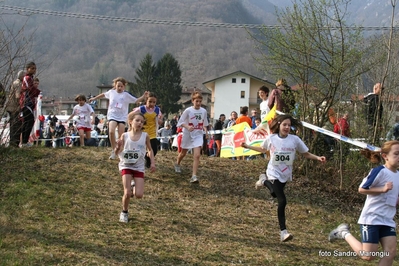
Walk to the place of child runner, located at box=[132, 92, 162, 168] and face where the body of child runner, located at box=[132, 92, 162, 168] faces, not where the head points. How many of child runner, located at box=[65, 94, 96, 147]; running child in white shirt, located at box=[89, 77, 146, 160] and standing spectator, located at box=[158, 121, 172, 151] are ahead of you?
0

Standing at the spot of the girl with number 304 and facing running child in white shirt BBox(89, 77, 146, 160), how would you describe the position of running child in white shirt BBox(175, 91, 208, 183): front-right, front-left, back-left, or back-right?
front-right

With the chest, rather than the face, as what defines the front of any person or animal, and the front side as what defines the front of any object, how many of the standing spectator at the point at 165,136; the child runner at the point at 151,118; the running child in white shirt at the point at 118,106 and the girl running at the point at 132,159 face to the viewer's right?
0

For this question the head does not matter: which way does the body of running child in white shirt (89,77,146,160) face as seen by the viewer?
toward the camera

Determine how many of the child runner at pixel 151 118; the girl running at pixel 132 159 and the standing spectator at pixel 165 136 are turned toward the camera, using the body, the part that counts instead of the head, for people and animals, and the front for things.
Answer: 3

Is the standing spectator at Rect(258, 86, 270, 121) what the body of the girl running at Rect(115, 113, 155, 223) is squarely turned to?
no

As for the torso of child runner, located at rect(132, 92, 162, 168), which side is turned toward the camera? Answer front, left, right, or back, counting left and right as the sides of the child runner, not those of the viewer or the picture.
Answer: front

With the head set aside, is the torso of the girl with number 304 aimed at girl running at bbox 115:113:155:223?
no

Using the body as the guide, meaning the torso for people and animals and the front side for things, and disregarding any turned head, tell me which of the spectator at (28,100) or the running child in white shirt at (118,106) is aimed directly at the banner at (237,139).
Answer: the spectator

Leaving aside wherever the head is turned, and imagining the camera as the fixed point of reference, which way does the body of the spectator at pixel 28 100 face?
to the viewer's right

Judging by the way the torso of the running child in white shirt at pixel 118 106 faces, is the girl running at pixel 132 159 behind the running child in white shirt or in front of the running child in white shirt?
in front

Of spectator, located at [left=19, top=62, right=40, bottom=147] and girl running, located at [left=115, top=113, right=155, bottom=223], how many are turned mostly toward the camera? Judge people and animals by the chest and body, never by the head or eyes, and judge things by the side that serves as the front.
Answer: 1

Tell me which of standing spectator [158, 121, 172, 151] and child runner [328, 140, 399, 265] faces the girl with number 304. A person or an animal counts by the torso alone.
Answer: the standing spectator

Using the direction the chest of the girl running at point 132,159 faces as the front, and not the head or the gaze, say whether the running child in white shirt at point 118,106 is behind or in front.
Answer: behind

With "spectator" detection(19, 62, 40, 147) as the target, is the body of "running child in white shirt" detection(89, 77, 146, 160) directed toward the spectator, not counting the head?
no

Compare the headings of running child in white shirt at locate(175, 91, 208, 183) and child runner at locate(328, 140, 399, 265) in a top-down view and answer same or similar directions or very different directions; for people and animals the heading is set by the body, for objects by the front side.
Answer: same or similar directions
